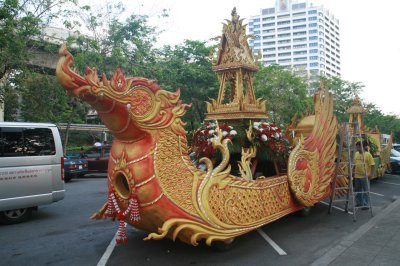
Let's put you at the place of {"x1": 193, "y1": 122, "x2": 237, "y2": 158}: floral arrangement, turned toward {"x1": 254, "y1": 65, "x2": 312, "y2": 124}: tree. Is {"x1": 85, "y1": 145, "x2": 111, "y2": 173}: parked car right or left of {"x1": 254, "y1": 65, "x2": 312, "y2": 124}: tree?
left

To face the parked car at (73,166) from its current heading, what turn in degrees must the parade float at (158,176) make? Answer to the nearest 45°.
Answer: approximately 90° to its right

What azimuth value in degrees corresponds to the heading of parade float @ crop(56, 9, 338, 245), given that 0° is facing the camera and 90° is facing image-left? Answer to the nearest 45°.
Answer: approximately 45°

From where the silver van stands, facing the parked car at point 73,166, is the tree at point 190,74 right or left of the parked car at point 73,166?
right

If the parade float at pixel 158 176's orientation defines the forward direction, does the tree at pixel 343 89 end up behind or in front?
behind

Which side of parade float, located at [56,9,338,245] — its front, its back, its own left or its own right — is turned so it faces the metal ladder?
back

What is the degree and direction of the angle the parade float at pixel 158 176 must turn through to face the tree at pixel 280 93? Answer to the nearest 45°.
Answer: approximately 135° to its right

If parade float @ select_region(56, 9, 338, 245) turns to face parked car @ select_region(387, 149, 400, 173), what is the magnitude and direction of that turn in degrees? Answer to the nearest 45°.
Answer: approximately 180°

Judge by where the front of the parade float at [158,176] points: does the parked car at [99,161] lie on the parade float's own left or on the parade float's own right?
on the parade float's own right
